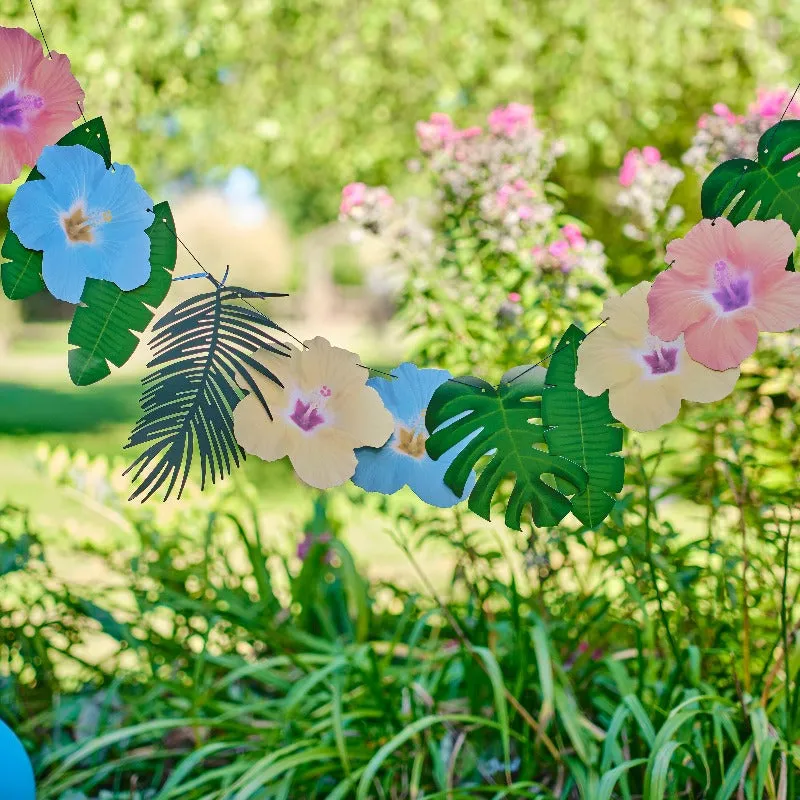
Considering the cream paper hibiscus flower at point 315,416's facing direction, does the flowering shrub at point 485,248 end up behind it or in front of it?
behind

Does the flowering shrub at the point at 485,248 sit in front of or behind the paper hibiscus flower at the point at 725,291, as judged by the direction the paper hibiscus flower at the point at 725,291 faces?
behind

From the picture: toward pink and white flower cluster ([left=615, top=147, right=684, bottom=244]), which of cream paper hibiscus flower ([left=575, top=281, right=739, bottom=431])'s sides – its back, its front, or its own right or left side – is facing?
back

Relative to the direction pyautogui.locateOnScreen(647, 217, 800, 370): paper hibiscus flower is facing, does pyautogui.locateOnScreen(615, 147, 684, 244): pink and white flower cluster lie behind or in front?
behind

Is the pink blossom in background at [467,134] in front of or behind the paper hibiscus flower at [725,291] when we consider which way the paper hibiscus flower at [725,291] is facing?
behind

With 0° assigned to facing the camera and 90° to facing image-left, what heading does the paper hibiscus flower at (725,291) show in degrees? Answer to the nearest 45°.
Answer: approximately 0°
